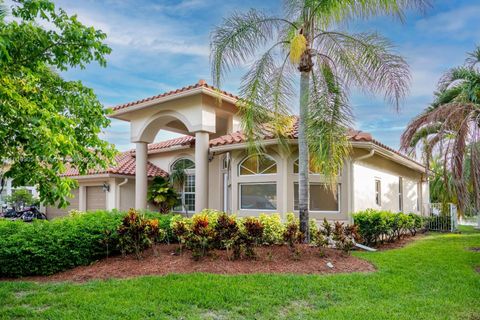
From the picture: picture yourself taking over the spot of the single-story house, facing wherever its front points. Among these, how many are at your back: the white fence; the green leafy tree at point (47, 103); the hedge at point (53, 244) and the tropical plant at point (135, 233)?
1

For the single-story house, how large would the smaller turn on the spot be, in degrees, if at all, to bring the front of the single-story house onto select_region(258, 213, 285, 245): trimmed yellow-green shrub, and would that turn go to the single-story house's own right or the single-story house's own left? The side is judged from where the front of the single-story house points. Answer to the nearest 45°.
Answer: approximately 45° to the single-story house's own left

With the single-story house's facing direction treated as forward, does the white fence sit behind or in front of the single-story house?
behind

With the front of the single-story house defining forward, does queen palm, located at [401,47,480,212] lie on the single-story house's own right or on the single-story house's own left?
on the single-story house's own left

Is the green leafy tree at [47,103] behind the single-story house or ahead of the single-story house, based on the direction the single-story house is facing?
ahead

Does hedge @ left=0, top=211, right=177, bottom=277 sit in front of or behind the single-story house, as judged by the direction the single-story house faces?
in front

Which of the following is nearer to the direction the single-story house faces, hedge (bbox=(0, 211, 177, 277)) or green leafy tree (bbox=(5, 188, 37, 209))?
the hedge

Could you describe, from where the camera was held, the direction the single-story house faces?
facing the viewer and to the left of the viewer
